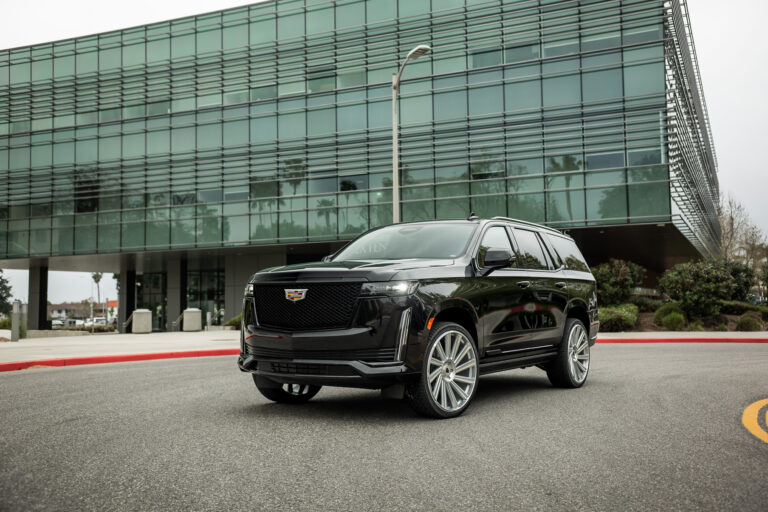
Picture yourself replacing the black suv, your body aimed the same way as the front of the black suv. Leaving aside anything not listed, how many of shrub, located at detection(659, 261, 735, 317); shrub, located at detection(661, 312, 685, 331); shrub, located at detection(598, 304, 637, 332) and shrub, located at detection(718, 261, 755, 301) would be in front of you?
0

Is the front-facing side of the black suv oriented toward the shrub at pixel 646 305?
no

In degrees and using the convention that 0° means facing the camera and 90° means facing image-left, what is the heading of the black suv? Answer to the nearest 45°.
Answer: approximately 45°

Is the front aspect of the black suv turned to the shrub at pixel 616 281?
no

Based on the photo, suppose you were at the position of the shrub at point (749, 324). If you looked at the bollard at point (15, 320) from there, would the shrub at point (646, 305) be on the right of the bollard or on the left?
right

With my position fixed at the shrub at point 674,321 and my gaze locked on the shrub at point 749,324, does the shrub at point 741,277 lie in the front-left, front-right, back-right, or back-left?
front-left

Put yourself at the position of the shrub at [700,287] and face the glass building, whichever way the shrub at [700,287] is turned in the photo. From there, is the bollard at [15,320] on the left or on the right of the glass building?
left

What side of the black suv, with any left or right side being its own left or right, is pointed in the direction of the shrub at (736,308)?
back

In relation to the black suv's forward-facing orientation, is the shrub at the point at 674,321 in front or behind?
behind

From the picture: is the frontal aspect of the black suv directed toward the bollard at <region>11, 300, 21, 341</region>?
no

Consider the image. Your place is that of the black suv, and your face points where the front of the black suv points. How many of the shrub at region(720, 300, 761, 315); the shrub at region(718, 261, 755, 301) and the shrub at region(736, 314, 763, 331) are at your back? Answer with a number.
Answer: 3

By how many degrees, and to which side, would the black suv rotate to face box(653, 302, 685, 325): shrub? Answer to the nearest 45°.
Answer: approximately 180°

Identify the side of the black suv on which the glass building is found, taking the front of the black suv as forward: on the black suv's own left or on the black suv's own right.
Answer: on the black suv's own right
